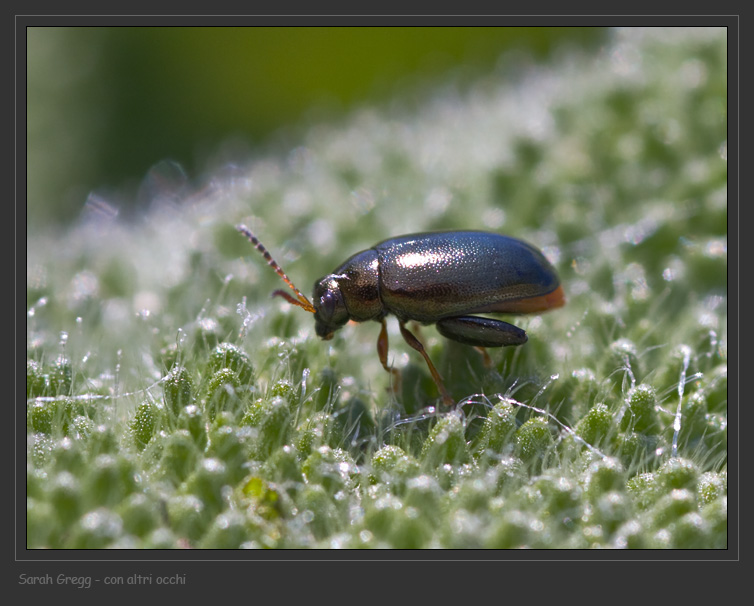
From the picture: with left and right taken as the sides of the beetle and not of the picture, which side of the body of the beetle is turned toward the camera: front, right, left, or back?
left
